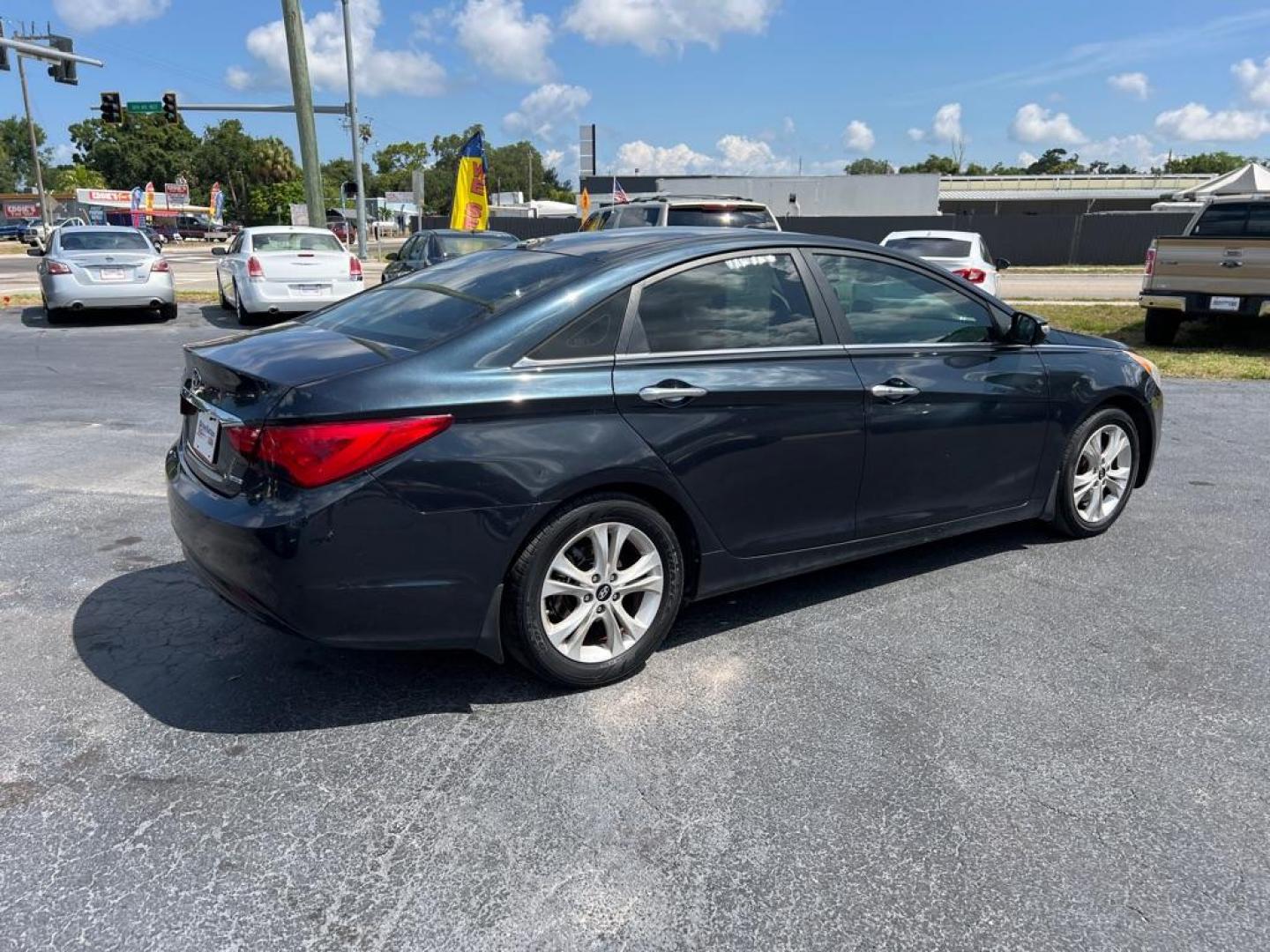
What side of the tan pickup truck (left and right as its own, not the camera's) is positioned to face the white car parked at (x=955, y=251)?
left

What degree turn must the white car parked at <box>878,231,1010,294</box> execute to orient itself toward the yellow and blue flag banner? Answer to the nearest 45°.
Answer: approximately 45° to its left

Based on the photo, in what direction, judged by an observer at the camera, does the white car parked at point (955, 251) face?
facing away from the viewer

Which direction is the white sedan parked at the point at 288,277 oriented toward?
away from the camera

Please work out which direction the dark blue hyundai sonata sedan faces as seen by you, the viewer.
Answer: facing away from the viewer and to the right of the viewer

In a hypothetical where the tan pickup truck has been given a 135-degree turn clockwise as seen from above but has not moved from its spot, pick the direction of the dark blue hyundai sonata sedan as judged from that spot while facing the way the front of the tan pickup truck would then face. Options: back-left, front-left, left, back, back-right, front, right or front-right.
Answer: front-right

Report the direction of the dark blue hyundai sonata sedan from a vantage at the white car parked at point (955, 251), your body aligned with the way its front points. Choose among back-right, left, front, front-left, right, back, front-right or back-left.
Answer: back

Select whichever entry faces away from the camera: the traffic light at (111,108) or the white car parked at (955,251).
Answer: the white car parked

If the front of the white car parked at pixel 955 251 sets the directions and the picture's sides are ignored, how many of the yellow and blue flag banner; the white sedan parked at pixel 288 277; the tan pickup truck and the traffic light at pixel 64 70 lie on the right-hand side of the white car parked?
1

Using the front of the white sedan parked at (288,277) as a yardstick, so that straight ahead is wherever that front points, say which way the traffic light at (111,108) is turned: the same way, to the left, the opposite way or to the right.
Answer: the opposite way

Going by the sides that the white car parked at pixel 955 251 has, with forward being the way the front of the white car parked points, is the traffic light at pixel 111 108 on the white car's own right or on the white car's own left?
on the white car's own left

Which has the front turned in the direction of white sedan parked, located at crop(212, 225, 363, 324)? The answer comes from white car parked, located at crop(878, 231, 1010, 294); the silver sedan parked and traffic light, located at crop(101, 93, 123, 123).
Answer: the traffic light

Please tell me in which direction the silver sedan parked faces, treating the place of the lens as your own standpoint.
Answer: facing away from the viewer

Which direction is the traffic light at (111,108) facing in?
toward the camera

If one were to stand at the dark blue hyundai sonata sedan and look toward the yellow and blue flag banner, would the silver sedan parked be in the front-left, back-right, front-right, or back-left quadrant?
front-left

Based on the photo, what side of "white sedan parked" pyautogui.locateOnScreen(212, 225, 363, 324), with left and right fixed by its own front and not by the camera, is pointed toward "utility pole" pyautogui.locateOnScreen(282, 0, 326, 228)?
front

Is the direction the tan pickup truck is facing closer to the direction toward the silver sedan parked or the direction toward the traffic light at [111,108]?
the traffic light

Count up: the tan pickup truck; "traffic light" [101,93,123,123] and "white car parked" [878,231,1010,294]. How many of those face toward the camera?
1
